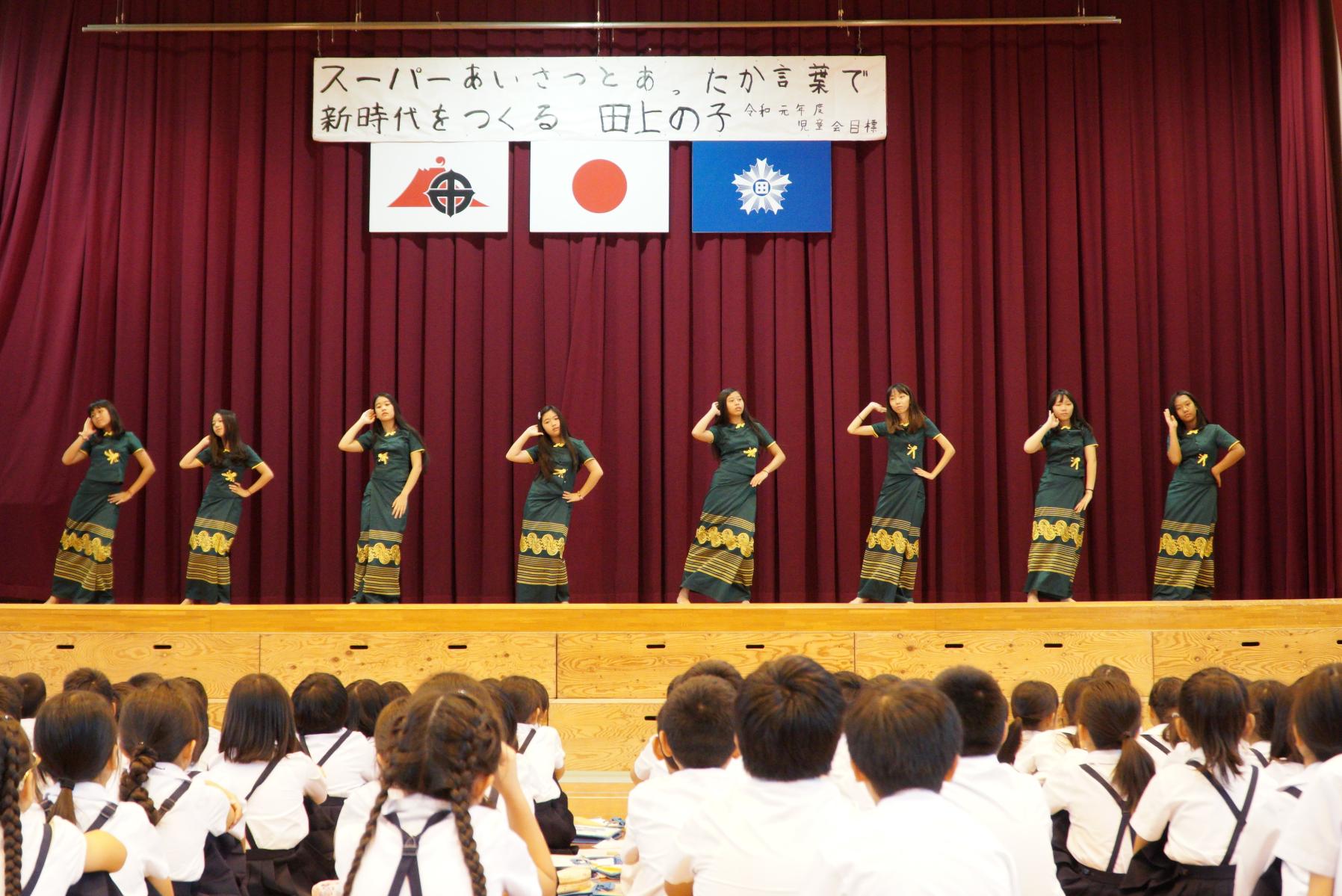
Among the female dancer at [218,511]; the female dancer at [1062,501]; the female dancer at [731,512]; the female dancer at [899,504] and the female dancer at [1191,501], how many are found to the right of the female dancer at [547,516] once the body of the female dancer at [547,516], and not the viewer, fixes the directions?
1

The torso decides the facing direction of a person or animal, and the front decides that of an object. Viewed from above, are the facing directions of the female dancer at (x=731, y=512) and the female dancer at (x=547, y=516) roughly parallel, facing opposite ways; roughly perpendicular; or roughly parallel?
roughly parallel

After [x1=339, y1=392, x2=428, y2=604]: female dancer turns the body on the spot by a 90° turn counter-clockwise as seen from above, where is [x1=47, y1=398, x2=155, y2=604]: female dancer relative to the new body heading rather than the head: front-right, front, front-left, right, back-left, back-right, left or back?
back-right

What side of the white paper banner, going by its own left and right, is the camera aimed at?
front

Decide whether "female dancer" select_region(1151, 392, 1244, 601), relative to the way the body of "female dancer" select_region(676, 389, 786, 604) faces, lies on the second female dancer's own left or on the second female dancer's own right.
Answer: on the second female dancer's own left

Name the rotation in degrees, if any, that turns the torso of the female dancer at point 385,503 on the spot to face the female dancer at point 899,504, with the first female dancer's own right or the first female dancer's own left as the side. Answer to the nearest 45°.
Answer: approximately 135° to the first female dancer's own left

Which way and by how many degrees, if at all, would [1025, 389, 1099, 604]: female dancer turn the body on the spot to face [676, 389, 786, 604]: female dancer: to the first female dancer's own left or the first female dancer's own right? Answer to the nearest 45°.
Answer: approximately 90° to the first female dancer's own right

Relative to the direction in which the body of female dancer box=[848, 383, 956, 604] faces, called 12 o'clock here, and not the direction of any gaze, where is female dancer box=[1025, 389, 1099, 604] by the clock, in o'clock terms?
female dancer box=[1025, 389, 1099, 604] is roughly at 9 o'clock from female dancer box=[848, 383, 956, 604].

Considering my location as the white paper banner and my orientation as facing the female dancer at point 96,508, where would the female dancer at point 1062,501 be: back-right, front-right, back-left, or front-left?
back-left

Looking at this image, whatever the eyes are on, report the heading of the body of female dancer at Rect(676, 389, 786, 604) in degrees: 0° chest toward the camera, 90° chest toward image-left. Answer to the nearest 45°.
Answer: approximately 0°

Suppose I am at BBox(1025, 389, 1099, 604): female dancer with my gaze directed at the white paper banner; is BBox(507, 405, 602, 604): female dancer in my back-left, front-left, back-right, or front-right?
front-left

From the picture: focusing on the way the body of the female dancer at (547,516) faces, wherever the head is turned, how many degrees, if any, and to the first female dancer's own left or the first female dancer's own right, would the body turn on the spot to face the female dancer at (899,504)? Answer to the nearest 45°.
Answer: approximately 90° to the first female dancer's own left

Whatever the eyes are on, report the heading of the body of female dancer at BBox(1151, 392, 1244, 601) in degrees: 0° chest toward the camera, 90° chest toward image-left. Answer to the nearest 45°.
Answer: approximately 45°

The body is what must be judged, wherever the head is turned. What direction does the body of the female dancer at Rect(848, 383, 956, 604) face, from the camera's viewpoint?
toward the camera

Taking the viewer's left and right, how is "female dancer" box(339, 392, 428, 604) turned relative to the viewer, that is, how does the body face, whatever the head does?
facing the viewer and to the left of the viewer
